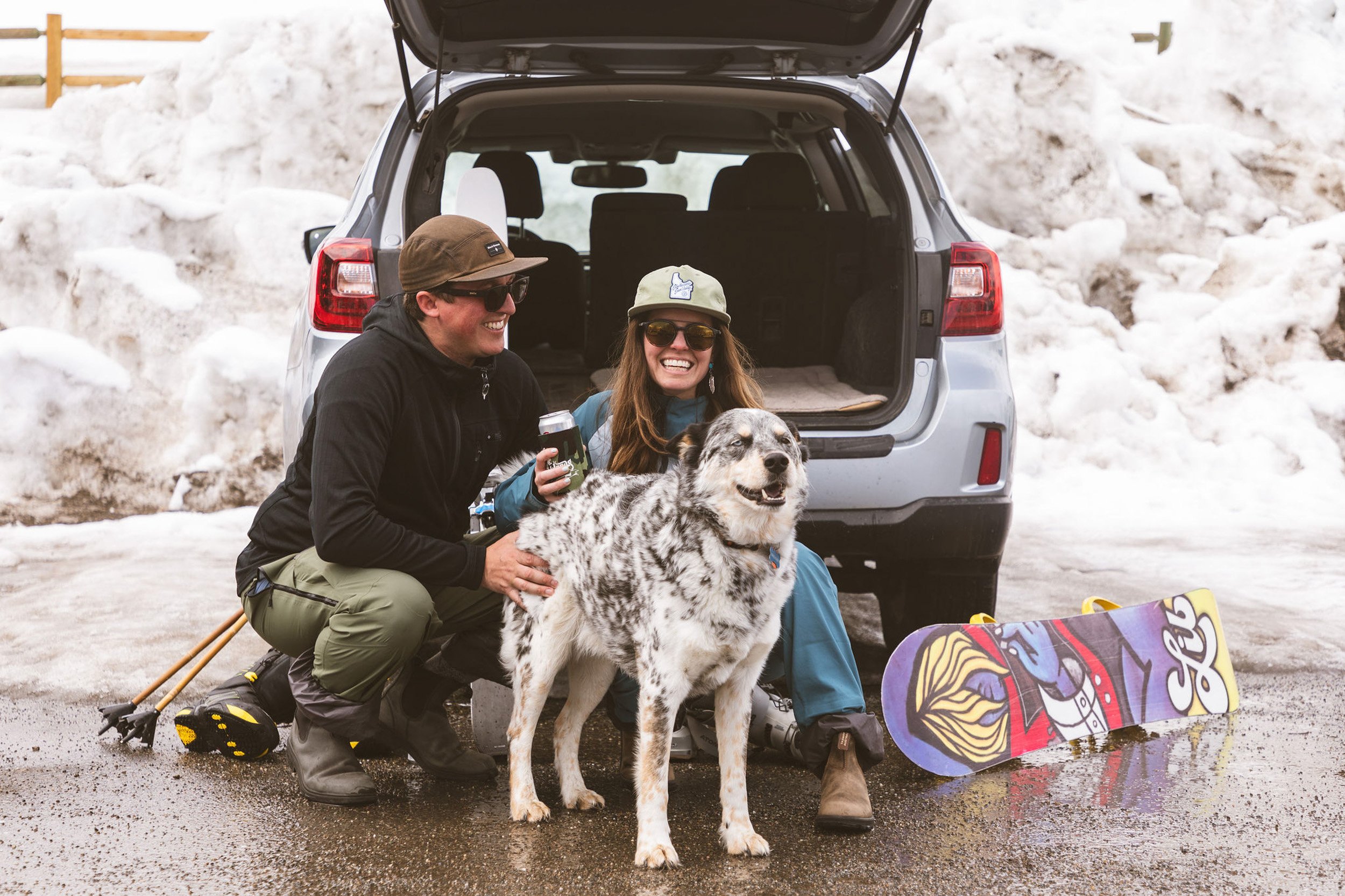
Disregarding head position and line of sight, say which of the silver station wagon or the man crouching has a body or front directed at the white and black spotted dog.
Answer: the man crouching

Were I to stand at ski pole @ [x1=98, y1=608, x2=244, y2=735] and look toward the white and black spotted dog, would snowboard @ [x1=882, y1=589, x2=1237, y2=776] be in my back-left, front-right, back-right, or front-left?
front-left

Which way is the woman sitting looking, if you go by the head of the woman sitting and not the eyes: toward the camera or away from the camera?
toward the camera

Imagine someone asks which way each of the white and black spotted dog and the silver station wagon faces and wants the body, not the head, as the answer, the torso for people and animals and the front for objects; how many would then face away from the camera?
1

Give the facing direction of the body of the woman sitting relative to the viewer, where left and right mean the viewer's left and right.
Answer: facing the viewer

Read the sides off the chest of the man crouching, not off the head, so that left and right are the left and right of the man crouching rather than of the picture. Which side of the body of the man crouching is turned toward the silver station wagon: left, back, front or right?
left

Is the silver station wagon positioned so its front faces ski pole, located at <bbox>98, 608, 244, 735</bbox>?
no

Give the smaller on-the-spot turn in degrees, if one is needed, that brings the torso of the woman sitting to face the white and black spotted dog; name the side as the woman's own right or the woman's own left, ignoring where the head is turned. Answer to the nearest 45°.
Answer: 0° — they already face it

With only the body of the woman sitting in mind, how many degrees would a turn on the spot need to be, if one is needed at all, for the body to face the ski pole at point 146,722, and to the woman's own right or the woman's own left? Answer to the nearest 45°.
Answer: approximately 90° to the woman's own right

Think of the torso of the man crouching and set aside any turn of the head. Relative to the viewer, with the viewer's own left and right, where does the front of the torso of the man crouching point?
facing the viewer and to the right of the viewer

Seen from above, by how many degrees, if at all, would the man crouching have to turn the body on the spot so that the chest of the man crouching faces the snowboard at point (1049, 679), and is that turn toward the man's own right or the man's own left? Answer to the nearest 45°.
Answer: approximately 45° to the man's own left

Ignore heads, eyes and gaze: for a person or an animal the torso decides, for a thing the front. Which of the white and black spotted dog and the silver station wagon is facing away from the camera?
the silver station wagon

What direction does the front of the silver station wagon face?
away from the camera

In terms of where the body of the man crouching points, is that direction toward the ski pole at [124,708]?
no
